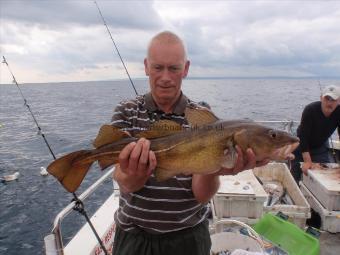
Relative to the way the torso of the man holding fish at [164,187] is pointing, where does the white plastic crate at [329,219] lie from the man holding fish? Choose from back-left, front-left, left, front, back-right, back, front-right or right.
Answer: back-left

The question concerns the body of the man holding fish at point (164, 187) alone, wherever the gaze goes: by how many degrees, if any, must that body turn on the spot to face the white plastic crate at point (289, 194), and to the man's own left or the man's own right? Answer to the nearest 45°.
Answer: approximately 135° to the man's own left

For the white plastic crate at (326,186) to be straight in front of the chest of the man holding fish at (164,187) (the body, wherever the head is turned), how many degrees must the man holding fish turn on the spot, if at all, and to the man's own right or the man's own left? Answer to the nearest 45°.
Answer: approximately 135° to the man's own left

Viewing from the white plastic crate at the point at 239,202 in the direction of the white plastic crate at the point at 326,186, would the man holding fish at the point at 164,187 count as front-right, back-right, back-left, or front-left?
back-right

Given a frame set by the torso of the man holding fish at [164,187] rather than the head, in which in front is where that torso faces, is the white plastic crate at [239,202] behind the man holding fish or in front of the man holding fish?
behind

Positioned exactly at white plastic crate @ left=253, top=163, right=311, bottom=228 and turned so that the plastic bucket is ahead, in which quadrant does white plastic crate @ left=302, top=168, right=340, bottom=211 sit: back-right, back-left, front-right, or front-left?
back-left

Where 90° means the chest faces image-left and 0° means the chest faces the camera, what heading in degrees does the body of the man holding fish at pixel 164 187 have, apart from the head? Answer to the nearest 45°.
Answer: approximately 0°
